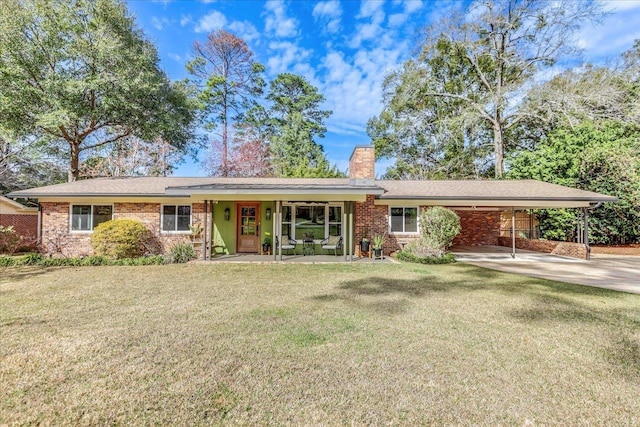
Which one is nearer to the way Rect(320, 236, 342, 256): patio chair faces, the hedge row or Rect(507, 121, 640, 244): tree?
the hedge row

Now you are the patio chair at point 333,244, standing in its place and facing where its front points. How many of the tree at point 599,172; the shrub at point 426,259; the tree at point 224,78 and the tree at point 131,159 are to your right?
2

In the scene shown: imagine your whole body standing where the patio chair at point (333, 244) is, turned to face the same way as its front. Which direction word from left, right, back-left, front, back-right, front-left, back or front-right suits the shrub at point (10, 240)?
front-right

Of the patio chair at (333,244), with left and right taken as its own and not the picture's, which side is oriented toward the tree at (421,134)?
back

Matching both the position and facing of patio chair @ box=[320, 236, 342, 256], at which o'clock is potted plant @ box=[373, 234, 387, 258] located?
The potted plant is roughly at 8 o'clock from the patio chair.

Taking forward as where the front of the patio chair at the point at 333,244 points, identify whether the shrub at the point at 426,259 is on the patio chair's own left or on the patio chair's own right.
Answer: on the patio chair's own left

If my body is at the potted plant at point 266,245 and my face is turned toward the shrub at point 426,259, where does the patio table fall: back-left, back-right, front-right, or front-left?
front-left

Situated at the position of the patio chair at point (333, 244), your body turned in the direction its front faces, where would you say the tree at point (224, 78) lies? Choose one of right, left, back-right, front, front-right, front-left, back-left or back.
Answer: right

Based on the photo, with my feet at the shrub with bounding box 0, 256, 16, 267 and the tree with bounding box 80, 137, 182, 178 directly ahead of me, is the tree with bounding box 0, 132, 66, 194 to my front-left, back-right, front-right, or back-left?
front-left

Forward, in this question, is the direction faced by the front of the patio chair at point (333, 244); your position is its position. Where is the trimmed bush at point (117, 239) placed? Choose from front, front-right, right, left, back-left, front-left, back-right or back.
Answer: front-right

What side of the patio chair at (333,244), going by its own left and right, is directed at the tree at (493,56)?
back

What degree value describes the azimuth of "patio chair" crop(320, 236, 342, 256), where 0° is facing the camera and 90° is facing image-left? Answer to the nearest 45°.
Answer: approximately 45°
